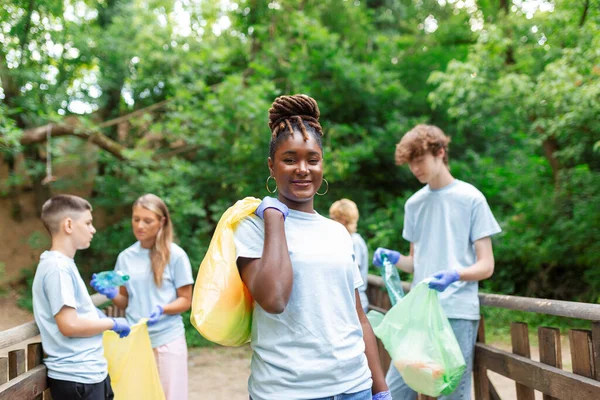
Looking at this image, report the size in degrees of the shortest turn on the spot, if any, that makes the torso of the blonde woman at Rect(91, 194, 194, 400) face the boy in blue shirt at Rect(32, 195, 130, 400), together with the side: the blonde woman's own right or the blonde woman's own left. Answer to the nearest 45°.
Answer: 0° — they already face them

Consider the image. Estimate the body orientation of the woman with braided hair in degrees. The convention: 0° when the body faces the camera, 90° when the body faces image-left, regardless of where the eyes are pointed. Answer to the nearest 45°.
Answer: approximately 0°

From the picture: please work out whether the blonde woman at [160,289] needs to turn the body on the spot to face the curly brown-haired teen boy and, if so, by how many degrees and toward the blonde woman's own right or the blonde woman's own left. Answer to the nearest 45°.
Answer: approximately 90° to the blonde woman's own left

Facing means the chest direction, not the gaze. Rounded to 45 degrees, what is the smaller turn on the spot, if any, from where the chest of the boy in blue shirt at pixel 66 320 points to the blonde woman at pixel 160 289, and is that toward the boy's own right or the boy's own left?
approximately 45° to the boy's own left

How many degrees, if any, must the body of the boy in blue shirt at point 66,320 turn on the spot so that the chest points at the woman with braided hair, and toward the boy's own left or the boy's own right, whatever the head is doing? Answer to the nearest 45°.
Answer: approximately 45° to the boy's own right

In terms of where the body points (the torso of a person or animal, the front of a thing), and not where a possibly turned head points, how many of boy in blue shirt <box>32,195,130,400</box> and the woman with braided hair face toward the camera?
1

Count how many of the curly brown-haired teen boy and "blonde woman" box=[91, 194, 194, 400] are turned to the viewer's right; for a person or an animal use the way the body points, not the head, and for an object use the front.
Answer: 0

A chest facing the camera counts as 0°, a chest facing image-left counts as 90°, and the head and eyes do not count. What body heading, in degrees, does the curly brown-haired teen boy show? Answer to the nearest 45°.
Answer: approximately 45°

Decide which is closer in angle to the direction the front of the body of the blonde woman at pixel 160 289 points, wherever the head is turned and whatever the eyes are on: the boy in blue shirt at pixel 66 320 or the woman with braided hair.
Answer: the boy in blue shirt

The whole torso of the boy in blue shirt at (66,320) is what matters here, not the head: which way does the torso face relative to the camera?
to the viewer's right
